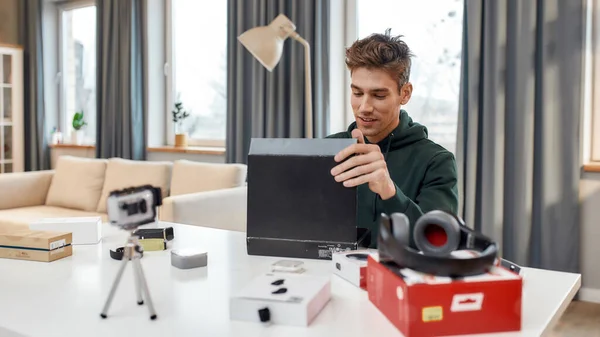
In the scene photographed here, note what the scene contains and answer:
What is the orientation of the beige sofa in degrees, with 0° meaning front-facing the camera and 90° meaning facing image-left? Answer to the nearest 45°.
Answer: approximately 45°

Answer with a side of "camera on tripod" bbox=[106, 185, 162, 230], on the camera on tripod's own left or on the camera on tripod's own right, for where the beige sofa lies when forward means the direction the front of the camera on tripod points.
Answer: on the camera on tripod's own left

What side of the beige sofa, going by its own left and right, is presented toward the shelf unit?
right

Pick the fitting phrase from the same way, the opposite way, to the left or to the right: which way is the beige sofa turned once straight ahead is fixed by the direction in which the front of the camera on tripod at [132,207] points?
the opposite way

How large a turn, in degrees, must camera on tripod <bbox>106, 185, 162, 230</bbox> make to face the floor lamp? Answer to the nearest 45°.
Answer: approximately 45° to its left
